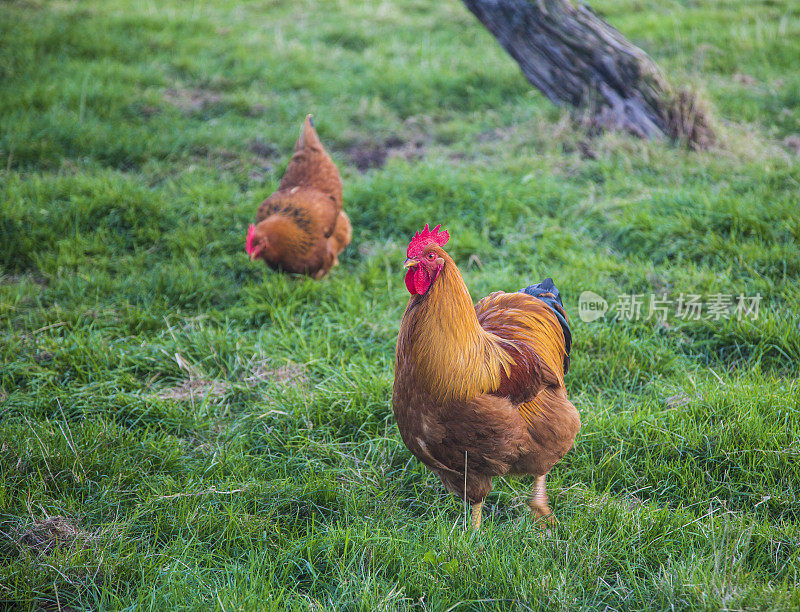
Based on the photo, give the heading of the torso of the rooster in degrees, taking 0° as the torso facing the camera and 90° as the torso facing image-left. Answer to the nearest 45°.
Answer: approximately 45°

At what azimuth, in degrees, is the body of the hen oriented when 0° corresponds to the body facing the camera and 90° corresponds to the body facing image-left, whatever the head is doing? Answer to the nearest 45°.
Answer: approximately 45°

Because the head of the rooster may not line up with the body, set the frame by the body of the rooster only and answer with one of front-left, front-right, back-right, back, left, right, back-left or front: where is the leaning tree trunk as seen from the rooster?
back-right

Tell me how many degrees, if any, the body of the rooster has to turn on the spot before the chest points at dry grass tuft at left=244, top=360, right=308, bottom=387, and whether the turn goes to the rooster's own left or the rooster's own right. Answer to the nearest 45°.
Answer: approximately 90° to the rooster's own right

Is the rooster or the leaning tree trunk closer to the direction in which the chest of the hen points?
the rooster

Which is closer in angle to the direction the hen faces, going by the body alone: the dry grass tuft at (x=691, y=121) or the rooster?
the rooster
